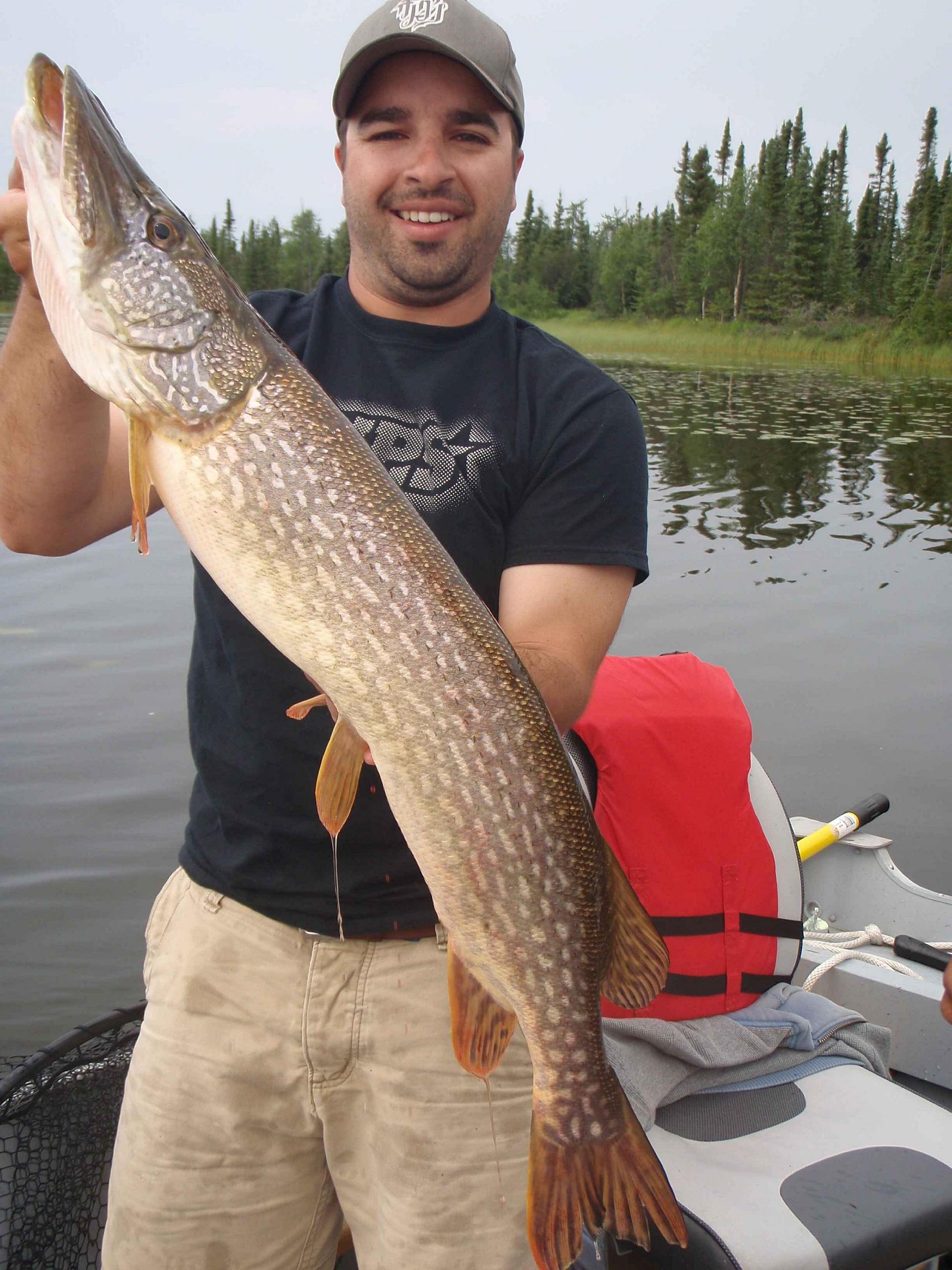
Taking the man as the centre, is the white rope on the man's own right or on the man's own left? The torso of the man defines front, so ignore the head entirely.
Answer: on the man's own left

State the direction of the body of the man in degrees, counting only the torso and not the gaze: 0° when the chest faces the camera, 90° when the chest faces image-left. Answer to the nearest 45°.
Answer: approximately 0°

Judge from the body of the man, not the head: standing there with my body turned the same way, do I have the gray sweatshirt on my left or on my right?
on my left

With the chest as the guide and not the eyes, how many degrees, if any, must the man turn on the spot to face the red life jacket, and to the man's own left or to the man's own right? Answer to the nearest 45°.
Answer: approximately 135° to the man's own left
